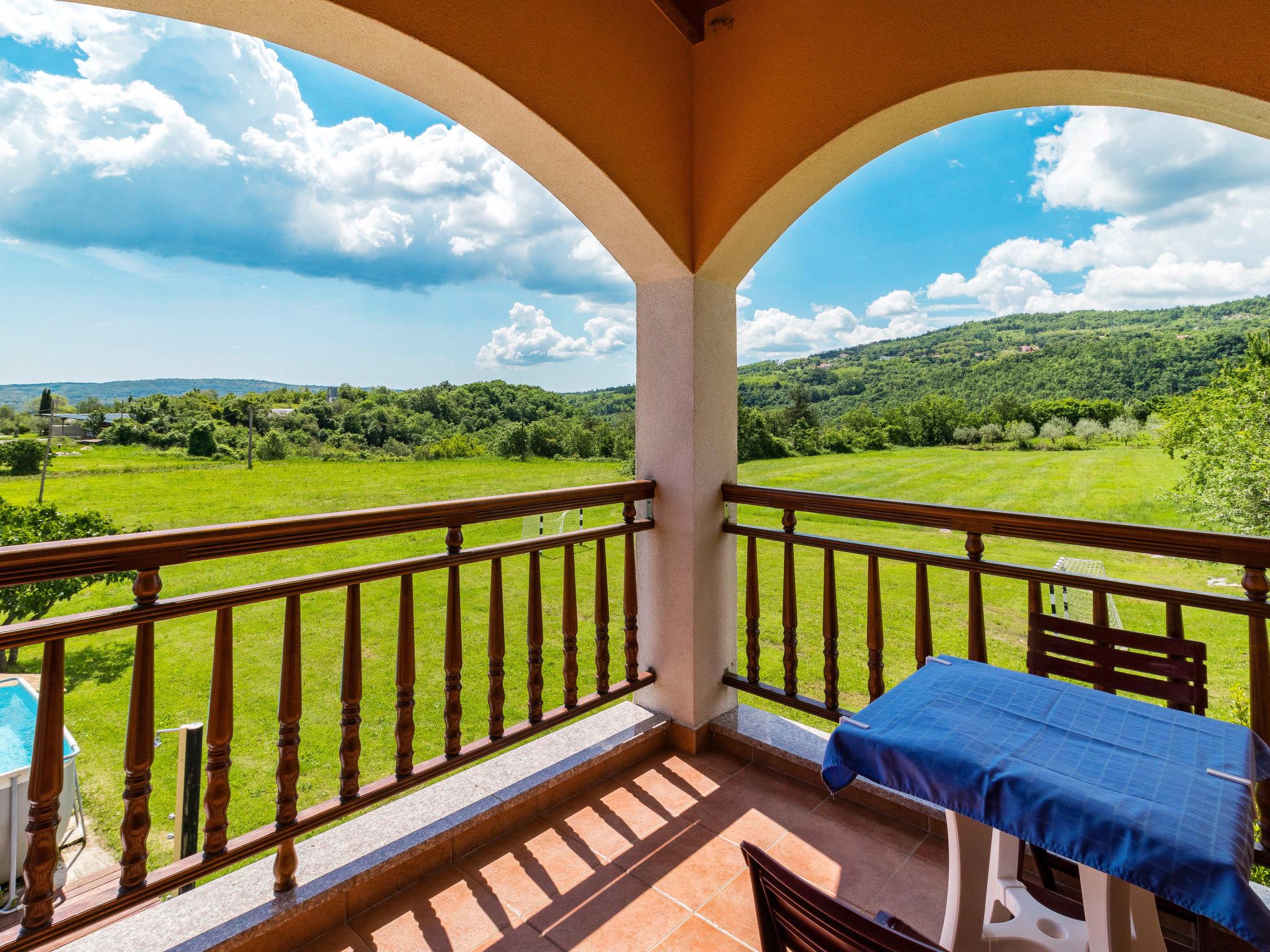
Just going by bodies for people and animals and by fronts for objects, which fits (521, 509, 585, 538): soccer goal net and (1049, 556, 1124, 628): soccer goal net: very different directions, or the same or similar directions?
very different directions

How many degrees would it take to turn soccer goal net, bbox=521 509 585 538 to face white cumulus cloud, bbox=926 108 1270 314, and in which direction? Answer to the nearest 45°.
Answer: approximately 45° to its left

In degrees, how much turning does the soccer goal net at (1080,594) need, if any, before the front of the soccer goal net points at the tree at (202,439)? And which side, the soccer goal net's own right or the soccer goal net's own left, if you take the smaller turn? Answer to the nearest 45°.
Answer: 0° — it already faces it

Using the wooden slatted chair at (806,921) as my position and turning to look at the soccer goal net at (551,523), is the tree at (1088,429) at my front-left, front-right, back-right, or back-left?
front-right

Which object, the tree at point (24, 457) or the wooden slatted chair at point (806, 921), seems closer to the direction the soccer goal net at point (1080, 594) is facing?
the tree

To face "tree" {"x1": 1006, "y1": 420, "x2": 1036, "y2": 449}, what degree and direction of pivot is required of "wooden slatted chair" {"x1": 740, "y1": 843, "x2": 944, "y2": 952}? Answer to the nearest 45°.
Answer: approximately 45° to its left

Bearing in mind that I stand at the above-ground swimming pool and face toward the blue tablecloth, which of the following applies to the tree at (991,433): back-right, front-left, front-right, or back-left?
front-left

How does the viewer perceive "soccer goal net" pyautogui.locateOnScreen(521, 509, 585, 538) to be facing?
facing the viewer and to the right of the viewer

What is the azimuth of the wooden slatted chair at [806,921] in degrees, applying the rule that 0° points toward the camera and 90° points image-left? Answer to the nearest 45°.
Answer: approximately 225°

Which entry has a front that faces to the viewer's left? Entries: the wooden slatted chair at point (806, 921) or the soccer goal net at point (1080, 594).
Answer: the soccer goal net

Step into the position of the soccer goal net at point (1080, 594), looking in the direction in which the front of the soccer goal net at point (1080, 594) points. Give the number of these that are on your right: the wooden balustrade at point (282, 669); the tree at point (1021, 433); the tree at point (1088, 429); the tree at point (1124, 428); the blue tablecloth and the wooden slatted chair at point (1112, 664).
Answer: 3

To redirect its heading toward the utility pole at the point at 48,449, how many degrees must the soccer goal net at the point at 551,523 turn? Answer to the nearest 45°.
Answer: approximately 135° to its right

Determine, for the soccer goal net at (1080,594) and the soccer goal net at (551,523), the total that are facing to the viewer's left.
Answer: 1

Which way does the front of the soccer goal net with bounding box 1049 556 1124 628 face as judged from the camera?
facing to the left of the viewer

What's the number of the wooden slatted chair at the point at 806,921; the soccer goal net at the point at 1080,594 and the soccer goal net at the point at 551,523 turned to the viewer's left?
1
